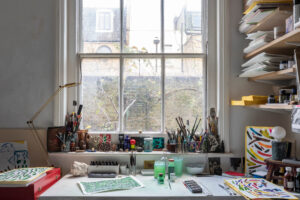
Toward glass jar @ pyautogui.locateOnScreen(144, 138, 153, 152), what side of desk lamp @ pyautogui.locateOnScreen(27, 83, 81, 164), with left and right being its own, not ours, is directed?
front

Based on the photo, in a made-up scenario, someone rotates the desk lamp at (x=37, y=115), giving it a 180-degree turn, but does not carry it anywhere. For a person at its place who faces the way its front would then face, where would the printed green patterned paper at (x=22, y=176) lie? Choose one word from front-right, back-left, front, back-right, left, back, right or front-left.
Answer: left

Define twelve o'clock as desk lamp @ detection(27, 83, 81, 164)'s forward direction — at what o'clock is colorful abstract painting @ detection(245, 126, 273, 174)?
The colorful abstract painting is roughly at 1 o'clock from the desk lamp.

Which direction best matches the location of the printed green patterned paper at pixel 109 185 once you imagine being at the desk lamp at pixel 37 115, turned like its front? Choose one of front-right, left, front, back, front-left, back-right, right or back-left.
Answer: front-right

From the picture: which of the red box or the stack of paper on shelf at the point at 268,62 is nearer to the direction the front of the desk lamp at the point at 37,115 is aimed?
the stack of paper on shelf

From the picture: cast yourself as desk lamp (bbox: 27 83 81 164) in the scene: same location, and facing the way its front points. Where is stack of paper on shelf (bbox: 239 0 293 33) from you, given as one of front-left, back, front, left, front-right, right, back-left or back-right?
front-right

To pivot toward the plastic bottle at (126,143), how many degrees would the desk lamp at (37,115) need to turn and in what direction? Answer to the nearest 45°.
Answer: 0° — it already faces it

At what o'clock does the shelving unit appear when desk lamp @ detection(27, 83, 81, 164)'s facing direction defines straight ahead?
The shelving unit is roughly at 1 o'clock from the desk lamp.

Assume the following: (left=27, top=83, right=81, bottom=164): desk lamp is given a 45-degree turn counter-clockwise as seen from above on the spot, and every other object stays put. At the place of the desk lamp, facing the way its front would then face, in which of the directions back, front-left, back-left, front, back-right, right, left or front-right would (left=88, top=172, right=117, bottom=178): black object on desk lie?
right

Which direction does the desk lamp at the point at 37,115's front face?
to the viewer's right

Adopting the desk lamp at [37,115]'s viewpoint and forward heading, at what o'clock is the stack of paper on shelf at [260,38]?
The stack of paper on shelf is roughly at 1 o'clock from the desk lamp.

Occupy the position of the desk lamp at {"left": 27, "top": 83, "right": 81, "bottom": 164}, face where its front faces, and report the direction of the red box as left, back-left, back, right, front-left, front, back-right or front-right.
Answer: right
